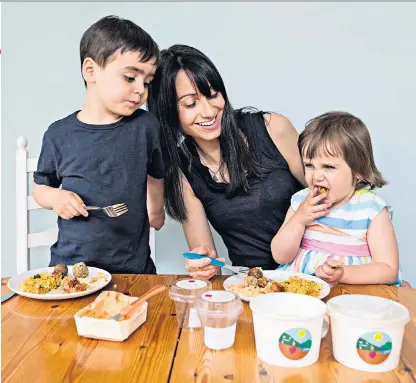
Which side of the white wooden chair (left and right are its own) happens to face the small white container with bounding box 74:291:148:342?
front

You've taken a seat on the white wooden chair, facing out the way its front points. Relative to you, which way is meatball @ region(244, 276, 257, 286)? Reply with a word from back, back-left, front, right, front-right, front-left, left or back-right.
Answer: front-left

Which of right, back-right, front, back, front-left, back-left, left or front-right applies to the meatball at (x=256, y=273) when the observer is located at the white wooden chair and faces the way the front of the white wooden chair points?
front-left

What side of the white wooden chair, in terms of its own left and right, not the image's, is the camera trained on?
front

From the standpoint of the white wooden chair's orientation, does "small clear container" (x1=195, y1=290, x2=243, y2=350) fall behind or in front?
in front

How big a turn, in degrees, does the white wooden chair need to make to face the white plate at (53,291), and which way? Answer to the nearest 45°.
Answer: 0° — it already faces it

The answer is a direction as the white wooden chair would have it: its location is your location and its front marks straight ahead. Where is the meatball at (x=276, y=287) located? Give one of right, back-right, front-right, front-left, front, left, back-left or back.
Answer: front-left

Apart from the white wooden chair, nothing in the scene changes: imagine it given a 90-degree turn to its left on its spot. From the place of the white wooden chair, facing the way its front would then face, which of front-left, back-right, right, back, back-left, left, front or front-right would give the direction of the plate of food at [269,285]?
front-right

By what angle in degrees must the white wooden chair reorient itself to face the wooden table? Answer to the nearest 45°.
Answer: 0° — it already faces it

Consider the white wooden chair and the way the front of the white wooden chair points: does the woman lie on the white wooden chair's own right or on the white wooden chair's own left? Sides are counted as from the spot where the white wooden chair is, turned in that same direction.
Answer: on the white wooden chair's own left

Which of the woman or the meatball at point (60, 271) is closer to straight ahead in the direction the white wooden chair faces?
the meatball

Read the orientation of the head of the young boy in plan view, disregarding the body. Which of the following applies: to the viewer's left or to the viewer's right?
to the viewer's right
